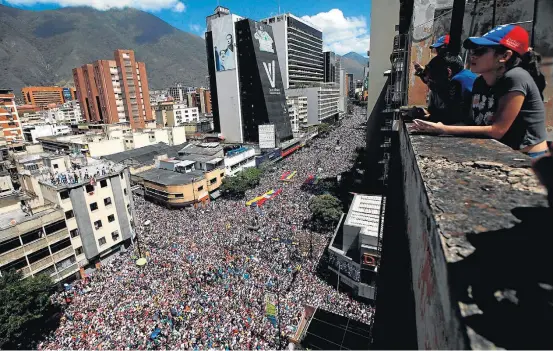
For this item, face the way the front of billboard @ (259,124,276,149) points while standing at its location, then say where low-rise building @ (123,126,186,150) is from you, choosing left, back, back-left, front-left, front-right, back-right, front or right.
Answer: right

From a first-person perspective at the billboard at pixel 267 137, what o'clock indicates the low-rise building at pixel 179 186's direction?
The low-rise building is roughly at 1 o'clock from the billboard.

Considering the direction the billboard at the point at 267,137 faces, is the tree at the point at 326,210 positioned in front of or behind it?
in front

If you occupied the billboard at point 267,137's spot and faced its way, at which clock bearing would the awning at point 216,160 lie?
The awning is roughly at 1 o'clock from the billboard.

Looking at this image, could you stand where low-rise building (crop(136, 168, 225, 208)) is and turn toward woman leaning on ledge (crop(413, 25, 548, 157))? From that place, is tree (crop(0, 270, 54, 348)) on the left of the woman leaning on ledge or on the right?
right

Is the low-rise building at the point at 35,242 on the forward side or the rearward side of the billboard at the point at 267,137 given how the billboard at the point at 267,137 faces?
on the forward side

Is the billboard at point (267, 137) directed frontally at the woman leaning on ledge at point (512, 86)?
yes

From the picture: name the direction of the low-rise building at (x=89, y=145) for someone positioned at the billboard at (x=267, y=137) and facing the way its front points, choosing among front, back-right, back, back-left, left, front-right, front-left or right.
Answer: right

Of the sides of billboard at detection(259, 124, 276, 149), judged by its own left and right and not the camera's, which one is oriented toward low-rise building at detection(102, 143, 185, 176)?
right

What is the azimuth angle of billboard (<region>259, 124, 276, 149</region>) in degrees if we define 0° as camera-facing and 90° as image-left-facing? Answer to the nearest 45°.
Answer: approximately 0°

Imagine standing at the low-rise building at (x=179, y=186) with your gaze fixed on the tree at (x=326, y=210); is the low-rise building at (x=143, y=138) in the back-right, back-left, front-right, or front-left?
back-left

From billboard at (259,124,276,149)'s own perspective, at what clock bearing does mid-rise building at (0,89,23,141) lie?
The mid-rise building is roughly at 3 o'clock from the billboard.

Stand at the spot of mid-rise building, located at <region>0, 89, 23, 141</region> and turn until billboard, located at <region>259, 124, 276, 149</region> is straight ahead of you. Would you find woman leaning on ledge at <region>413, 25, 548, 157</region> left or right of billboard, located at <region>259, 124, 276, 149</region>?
right

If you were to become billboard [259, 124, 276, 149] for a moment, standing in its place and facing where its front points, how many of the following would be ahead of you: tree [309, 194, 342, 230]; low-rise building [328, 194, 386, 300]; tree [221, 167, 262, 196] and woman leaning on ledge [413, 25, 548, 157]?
4

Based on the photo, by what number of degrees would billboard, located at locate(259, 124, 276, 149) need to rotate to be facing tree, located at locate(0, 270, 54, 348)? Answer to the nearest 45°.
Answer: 0° — it already faces it
